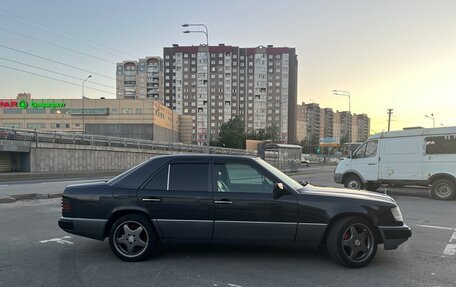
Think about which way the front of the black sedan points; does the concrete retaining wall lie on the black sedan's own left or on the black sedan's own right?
on the black sedan's own left

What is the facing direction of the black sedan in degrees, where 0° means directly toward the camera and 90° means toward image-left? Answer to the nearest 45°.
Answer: approximately 270°

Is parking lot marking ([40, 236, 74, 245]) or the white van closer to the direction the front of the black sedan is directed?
the white van

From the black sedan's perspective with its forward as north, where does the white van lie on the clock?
The white van is roughly at 10 o'clock from the black sedan.

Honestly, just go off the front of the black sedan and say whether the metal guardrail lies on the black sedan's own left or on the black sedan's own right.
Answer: on the black sedan's own left

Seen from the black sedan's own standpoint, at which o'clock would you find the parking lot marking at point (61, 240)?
The parking lot marking is roughly at 7 o'clock from the black sedan.
